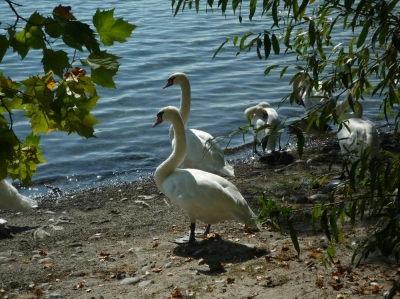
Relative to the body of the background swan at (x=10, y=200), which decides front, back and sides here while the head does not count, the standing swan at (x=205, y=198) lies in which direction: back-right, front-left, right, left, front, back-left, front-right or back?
back-left

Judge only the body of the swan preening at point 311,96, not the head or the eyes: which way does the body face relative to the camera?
to the viewer's left

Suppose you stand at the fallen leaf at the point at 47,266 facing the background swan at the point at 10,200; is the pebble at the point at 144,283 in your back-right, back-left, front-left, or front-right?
back-right

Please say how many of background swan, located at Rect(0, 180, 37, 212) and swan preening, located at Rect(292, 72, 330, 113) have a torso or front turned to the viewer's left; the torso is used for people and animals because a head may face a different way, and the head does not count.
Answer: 2

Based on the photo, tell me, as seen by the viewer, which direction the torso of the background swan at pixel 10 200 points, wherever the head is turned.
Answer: to the viewer's left

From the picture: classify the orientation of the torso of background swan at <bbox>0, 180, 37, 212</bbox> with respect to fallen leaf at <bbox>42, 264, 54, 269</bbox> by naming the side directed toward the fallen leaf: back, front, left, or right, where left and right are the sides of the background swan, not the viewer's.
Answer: left

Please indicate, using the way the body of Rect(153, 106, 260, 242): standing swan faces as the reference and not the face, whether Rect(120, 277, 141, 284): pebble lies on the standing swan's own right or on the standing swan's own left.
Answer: on the standing swan's own left

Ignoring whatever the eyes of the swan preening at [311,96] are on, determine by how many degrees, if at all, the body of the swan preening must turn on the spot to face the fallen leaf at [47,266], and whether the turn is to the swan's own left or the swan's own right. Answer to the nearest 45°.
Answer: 0° — it already faces it

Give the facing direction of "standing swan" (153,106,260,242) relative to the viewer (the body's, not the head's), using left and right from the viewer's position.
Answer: facing to the left of the viewer
